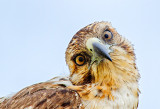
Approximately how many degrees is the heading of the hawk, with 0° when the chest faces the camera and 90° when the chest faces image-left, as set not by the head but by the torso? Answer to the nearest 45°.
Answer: approximately 315°
